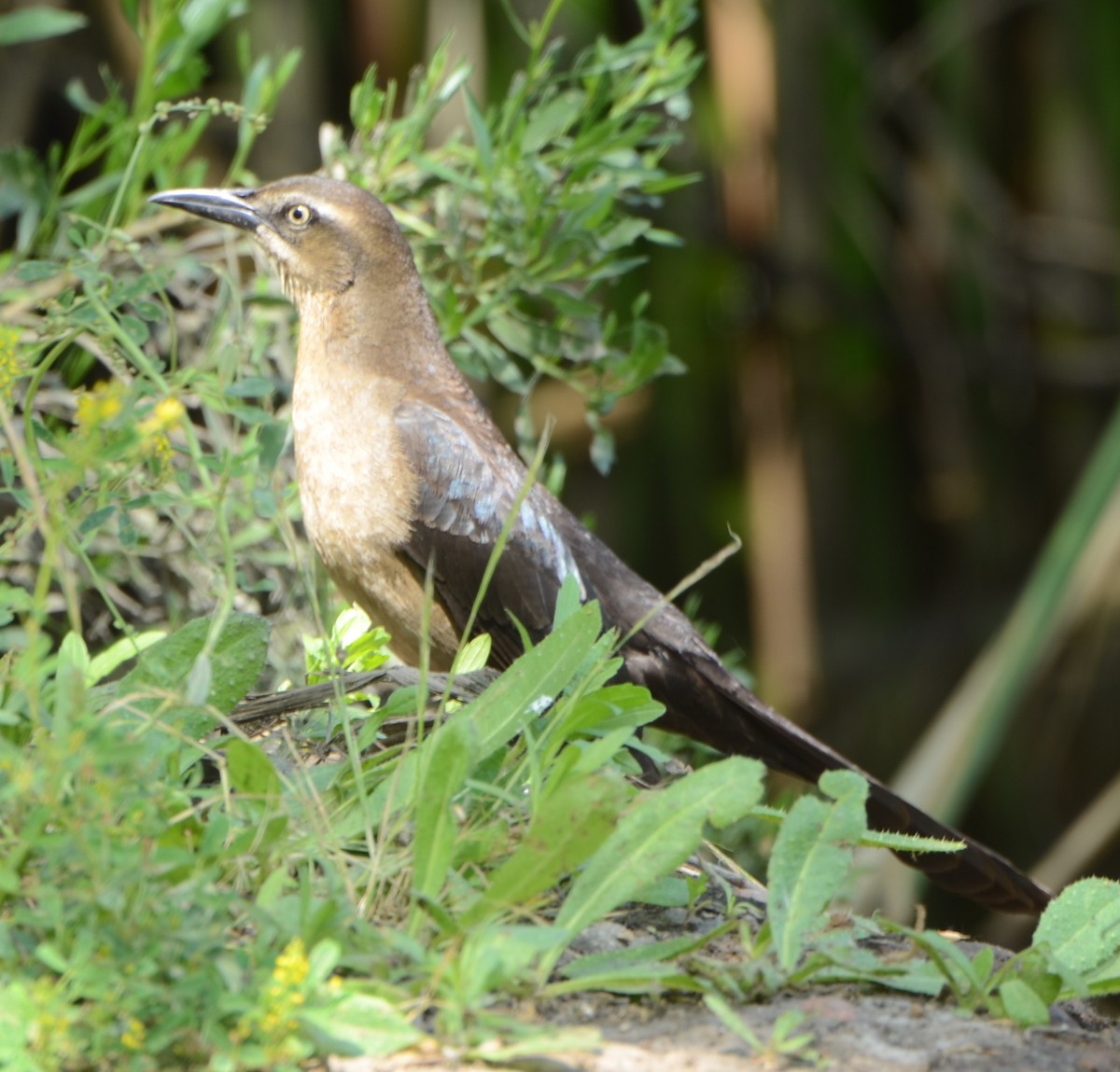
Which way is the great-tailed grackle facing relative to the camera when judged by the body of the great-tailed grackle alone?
to the viewer's left
